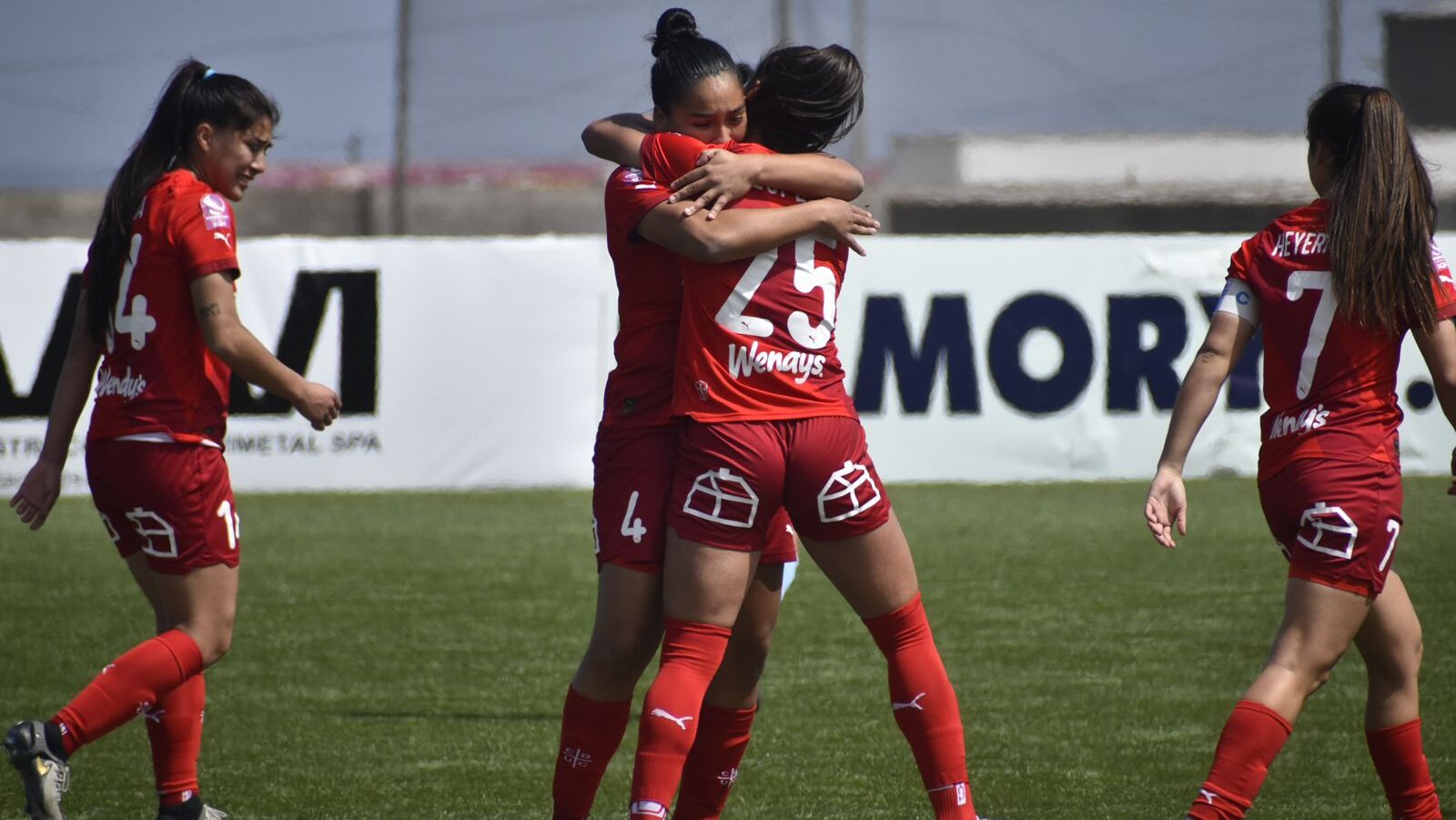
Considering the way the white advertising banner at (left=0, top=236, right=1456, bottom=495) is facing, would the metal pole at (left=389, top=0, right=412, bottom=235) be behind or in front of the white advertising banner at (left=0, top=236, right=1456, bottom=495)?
behind

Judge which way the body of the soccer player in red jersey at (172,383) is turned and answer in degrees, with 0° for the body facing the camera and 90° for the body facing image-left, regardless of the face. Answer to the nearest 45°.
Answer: approximately 225°

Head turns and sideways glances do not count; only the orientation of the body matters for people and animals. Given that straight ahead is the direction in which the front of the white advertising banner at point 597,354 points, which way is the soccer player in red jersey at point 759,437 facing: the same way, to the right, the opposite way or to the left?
the opposite way

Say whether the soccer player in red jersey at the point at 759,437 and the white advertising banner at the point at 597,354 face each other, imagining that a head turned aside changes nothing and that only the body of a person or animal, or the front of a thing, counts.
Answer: yes

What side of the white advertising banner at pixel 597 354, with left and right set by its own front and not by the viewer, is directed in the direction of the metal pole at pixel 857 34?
back

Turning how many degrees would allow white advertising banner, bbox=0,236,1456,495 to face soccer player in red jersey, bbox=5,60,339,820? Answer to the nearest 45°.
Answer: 0° — it already faces them

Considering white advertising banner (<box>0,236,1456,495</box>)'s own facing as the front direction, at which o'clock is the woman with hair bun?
The woman with hair bun is roughly at 12 o'clock from the white advertising banner.

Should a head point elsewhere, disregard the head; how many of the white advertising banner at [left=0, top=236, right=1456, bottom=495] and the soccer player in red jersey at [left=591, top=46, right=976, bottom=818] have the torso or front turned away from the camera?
1

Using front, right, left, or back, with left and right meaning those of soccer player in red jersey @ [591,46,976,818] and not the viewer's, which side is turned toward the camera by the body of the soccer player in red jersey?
back

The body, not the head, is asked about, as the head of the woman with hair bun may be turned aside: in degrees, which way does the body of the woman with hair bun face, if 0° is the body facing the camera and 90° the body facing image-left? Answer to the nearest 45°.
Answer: approximately 315°

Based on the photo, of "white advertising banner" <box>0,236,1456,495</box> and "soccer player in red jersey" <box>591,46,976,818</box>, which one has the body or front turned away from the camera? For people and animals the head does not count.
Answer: the soccer player in red jersey

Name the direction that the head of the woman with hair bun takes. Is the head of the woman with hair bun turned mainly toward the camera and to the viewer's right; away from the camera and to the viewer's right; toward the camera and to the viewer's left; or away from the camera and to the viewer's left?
toward the camera and to the viewer's right

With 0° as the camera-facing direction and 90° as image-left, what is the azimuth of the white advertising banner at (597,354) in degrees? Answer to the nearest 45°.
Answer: approximately 0°

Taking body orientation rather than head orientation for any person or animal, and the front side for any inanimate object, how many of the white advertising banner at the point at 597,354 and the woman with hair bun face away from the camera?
0

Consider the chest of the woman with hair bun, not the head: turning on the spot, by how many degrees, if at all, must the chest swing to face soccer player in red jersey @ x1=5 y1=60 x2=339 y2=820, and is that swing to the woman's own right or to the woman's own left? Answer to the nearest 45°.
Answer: approximately 135° to the woman's own right

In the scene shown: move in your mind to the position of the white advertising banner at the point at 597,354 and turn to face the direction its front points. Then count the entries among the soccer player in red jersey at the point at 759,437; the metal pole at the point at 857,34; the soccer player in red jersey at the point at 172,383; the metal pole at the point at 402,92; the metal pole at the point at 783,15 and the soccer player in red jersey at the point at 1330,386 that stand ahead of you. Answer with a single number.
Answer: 3

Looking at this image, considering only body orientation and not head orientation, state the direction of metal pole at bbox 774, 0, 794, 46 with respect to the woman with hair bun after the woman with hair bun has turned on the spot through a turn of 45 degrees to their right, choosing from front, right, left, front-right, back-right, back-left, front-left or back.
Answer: back

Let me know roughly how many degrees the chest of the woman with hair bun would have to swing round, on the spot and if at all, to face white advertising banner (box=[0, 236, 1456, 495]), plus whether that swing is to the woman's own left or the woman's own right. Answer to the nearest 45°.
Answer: approximately 135° to the woman's own left
